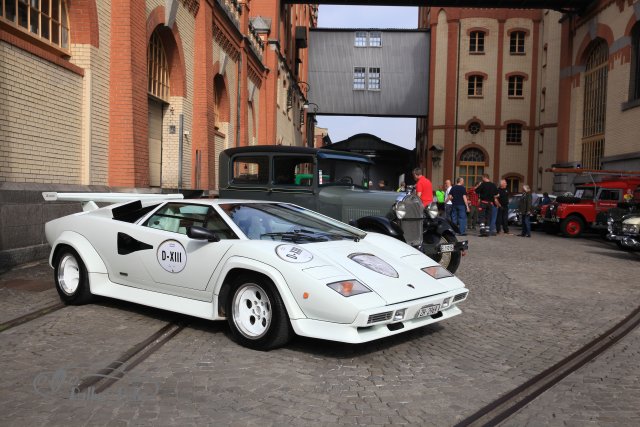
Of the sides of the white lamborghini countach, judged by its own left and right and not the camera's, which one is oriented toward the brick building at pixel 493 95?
left

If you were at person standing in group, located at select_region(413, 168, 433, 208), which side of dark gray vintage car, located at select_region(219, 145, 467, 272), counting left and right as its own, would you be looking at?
left

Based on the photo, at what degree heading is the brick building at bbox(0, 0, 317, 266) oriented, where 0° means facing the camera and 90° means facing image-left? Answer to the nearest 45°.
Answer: approximately 315°

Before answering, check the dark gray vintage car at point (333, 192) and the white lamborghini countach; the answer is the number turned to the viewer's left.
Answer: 0

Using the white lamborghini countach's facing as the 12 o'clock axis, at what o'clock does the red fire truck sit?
The red fire truck is roughly at 9 o'clock from the white lamborghini countach.

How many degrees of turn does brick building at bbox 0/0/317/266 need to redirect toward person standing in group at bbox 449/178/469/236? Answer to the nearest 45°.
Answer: approximately 45° to its left

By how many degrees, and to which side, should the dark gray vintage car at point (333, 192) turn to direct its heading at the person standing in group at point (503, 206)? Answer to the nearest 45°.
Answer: approximately 90° to its left

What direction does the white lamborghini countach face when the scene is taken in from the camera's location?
facing the viewer and to the right of the viewer

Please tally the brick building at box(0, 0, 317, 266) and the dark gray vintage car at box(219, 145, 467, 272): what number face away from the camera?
0

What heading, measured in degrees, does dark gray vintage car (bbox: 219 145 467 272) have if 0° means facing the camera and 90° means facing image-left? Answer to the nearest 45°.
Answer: approximately 315°

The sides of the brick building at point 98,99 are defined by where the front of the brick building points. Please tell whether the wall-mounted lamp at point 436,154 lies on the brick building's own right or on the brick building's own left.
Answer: on the brick building's own left

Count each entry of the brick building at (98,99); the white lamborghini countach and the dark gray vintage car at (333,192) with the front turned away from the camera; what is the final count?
0
